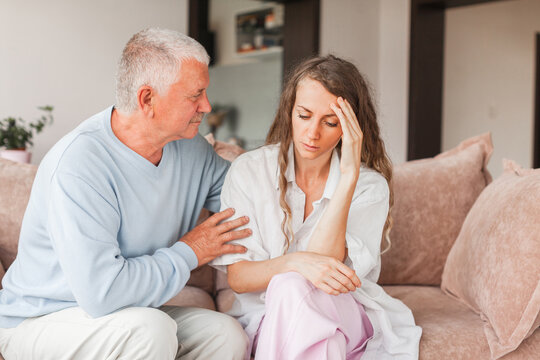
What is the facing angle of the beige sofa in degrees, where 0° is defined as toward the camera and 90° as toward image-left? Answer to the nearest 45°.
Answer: approximately 0°

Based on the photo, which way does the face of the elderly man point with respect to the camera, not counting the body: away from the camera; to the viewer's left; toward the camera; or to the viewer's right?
to the viewer's right

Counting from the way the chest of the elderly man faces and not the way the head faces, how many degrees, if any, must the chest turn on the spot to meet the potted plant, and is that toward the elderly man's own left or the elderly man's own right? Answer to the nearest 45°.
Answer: approximately 135° to the elderly man's own left

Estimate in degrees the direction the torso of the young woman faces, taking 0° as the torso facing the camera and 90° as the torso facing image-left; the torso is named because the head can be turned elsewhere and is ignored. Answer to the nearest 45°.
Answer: approximately 0°
